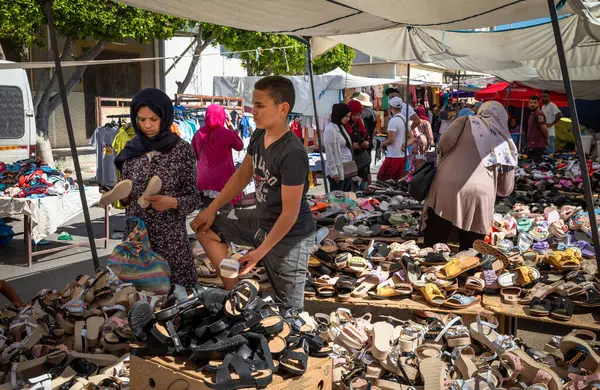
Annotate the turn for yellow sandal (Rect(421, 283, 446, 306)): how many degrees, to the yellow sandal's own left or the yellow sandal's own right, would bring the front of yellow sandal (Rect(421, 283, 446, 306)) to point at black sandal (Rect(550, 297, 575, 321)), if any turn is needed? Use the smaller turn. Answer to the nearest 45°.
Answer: approximately 45° to the yellow sandal's own left

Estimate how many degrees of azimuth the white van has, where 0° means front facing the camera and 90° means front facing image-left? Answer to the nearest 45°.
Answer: approximately 180°

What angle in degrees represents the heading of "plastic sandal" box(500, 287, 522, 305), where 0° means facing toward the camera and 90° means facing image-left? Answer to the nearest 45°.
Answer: approximately 0°

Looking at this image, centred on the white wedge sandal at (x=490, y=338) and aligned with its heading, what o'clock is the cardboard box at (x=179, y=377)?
The cardboard box is roughly at 3 o'clock from the white wedge sandal.

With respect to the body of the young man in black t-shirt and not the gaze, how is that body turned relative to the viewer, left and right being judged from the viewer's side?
facing the viewer and to the left of the viewer

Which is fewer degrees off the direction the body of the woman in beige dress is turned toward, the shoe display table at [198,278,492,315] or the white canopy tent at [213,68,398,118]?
the white canopy tent
